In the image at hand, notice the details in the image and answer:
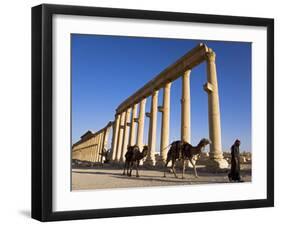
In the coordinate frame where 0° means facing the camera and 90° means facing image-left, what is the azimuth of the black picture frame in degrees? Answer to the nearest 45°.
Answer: approximately 315°
